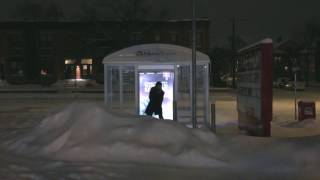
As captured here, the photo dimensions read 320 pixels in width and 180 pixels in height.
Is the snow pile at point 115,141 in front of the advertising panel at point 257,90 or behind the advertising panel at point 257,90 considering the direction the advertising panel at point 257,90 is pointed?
in front

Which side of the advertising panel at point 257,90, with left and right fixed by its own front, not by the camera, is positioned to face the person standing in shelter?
right

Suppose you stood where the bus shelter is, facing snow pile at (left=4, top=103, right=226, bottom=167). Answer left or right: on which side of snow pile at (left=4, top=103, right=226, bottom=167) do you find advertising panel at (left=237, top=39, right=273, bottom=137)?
left

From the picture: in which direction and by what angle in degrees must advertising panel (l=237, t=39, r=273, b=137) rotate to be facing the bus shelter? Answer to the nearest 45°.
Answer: approximately 90° to its right

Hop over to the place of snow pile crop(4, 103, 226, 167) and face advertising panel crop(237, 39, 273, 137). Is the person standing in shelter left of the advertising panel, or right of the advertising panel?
left

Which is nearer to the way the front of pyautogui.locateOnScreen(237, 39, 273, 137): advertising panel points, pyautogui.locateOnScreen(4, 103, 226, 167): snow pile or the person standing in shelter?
the snow pile

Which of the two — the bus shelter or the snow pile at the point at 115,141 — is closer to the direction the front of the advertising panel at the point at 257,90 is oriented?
the snow pile

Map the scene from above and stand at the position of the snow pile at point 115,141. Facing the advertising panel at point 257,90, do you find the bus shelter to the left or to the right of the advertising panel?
left

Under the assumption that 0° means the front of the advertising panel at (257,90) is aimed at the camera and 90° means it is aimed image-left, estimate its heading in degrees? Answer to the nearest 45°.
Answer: approximately 45°
